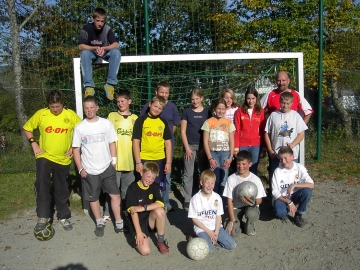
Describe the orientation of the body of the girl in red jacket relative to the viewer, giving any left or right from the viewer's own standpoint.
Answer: facing the viewer

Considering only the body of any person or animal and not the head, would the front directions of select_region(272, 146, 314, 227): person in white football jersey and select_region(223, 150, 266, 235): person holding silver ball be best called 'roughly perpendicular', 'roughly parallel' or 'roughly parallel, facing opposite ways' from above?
roughly parallel

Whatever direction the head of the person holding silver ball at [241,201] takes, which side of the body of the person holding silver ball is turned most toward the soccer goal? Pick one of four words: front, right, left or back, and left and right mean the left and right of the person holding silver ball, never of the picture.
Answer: back

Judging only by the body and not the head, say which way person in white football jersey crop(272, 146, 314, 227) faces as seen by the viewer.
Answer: toward the camera

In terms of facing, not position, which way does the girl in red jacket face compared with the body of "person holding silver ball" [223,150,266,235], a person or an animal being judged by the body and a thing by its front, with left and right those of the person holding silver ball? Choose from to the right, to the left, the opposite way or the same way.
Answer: the same way

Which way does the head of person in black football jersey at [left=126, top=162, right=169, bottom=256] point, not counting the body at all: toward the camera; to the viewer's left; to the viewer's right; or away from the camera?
toward the camera

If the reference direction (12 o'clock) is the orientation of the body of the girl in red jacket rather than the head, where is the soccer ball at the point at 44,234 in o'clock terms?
The soccer ball is roughly at 2 o'clock from the girl in red jacket.

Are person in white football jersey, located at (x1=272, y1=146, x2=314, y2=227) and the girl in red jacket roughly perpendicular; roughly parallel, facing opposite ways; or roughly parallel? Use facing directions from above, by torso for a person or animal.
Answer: roughly parallel

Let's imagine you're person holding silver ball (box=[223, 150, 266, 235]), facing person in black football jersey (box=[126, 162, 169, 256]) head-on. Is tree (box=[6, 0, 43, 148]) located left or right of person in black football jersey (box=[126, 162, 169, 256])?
right

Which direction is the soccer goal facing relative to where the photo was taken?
toward the camera

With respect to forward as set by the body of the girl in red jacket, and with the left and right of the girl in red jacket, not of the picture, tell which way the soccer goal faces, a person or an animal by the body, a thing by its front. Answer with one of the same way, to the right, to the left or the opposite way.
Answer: the same way

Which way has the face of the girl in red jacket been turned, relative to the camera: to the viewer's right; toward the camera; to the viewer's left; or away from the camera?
toward the camera

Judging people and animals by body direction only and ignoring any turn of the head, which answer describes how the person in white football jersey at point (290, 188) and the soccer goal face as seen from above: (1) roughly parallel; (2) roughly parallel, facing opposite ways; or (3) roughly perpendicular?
roughly parallel

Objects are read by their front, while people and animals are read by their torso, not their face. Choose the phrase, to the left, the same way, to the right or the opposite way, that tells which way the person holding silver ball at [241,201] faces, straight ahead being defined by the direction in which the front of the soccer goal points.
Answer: the same way

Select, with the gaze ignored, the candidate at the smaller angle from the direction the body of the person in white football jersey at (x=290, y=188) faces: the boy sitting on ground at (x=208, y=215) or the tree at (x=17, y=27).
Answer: the boy sitting on ground

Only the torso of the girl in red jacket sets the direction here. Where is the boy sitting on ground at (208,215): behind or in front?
in front
